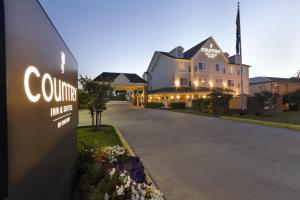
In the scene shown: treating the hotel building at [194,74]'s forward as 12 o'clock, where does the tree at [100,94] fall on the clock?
The tree is roughly at 2 o'clock from the hotel building.

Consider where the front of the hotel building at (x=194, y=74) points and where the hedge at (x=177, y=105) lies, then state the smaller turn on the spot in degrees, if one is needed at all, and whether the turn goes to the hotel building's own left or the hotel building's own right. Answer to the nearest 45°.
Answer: approximately 90° to the hotel building's own right

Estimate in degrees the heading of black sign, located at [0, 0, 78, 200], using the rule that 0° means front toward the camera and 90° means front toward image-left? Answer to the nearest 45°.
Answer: approximately 315°

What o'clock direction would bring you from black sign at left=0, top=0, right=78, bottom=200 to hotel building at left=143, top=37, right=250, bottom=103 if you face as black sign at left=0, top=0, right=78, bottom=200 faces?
The hotel building is roughly at 9 o'clock from the black sign.

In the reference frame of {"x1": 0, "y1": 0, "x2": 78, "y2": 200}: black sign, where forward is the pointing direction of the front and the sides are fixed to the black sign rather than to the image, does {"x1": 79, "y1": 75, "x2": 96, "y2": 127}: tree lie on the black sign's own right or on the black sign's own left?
on the black sign's own left

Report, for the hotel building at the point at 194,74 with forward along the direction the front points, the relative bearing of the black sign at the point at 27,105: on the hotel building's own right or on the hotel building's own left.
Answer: on the hotel building's own right

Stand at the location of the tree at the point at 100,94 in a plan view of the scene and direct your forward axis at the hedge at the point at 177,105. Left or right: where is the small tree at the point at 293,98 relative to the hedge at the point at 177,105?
right

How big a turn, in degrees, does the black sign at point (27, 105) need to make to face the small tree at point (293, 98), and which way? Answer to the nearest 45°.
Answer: approximately 45° to its left

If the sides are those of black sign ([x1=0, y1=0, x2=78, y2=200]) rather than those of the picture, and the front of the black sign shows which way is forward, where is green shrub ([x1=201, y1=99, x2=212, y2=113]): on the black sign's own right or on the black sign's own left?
on the black sign's own left
